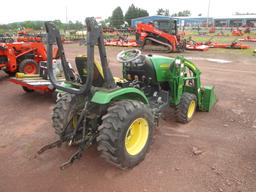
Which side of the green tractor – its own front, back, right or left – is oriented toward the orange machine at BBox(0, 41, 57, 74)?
left

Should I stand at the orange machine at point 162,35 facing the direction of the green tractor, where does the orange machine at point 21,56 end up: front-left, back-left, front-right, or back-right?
front-right

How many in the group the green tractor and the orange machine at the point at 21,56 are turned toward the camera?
0

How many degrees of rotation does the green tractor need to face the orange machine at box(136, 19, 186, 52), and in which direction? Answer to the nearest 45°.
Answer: approximately 45° to its left

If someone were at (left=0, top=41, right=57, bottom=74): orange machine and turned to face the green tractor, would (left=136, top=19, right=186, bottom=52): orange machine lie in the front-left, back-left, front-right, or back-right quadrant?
back-left

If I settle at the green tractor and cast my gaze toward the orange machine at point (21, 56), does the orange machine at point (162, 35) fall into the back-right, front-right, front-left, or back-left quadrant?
front-right

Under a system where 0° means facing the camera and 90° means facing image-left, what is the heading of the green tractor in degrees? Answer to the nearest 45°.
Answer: approximately 225°
